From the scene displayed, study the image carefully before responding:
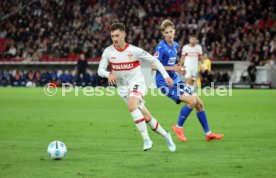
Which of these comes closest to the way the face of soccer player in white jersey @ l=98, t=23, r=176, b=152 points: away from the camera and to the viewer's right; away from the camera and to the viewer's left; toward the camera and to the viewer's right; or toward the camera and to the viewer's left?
toward the camera and to the viewer's left

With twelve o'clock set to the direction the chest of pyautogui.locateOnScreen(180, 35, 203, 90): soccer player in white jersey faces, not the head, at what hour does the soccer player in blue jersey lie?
The soccer player in blue jersey is roughly at 12 o'clock from the soccer player in white jersey.

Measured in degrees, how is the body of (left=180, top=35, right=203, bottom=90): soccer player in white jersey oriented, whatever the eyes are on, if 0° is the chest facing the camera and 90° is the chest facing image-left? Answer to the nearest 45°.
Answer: approximately 0°

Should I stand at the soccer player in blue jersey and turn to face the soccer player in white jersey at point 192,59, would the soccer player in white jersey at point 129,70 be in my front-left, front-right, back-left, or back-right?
back-left

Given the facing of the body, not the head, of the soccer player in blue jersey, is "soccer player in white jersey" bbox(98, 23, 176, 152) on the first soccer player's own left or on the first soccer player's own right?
on the first soccer player's own right

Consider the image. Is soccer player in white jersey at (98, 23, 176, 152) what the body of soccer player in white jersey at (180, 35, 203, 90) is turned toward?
yes

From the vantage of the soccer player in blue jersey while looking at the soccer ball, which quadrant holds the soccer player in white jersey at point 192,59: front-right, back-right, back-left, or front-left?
back-right

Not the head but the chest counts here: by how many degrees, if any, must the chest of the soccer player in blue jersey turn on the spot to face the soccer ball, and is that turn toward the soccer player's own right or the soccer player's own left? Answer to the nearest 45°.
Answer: approximately 90° to the soccer player's own right
